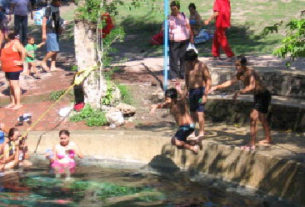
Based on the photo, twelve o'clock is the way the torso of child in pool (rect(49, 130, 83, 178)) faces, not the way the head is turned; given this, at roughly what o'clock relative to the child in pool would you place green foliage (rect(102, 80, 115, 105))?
The green foliage is roughly at 7 o'clock from the child in pool.

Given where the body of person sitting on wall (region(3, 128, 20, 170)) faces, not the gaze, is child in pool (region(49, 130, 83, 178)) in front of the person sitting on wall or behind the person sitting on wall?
in front

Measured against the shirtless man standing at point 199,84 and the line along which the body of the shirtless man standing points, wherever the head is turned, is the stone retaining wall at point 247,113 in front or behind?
behind

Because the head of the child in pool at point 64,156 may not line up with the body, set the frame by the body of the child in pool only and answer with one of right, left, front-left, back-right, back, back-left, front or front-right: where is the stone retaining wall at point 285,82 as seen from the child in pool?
left

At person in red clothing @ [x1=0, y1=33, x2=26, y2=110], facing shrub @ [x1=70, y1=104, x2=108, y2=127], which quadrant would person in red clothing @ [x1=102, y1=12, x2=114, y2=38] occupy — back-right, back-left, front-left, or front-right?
front-left

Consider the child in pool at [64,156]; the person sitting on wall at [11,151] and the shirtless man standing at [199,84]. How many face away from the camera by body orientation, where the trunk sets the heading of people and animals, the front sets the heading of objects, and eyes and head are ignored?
0

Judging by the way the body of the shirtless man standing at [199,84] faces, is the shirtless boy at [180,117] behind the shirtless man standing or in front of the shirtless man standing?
in front

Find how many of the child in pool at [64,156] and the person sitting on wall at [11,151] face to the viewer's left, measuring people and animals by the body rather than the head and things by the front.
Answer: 0

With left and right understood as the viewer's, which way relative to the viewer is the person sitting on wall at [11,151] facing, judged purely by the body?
facing the viewer and to the right of the viewer

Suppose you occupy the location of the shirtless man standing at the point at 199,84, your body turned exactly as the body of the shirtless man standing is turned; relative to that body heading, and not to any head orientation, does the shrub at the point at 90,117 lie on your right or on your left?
on your right

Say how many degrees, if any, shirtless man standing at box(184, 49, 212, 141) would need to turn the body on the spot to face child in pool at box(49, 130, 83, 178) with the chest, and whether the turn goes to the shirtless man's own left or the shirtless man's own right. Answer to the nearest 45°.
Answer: approximately 45° to the shirtless man's own right

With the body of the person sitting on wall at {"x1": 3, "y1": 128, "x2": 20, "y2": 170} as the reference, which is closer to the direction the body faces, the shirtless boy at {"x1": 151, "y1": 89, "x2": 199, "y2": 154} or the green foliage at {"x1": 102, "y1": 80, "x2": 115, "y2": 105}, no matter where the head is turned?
the shirtless boy

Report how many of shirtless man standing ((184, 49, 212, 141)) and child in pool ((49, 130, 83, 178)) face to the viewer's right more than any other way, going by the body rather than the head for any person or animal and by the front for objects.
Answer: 0

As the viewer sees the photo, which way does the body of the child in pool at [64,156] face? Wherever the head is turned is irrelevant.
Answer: toward the camera

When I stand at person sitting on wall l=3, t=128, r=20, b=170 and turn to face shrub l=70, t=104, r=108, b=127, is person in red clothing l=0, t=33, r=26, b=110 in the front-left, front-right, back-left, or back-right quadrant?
front-left

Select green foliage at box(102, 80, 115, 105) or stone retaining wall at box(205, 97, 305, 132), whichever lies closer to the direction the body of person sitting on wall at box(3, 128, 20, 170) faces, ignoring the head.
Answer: the stone retaining wall

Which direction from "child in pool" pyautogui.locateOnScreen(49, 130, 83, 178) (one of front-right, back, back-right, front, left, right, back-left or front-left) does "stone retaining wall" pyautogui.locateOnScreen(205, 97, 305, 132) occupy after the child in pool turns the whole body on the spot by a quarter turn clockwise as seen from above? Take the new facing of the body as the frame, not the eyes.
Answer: back
